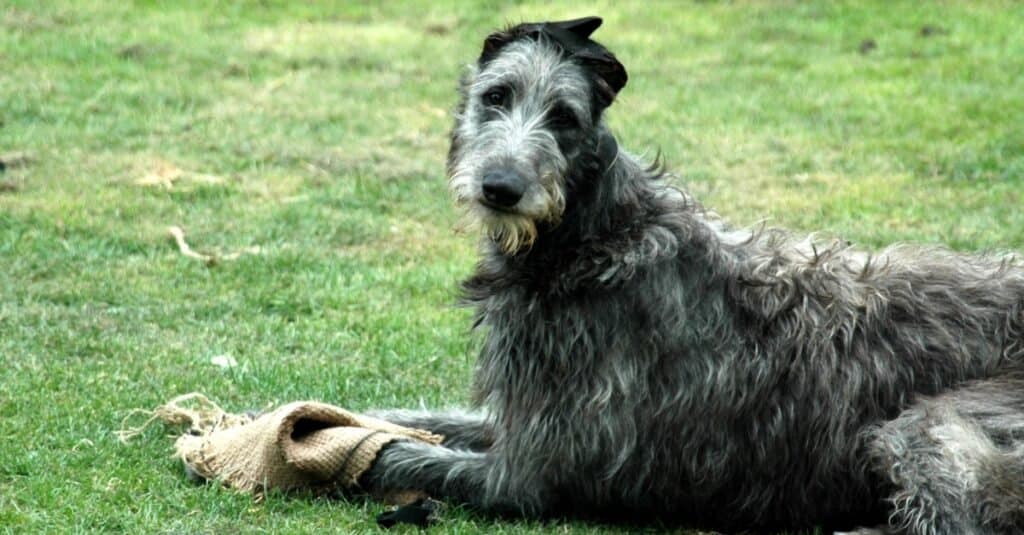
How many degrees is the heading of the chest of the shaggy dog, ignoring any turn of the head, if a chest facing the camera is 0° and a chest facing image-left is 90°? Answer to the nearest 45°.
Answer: approximately 90°
